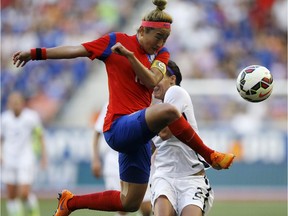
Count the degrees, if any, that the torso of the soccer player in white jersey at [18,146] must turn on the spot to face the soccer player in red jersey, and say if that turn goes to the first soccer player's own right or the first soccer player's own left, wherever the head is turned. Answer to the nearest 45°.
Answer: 0° — they already face them

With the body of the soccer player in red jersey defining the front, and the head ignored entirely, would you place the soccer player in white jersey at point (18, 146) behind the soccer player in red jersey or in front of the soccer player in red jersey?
behind

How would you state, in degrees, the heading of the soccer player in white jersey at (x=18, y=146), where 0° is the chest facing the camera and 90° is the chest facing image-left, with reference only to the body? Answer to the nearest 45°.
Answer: approximately 0°

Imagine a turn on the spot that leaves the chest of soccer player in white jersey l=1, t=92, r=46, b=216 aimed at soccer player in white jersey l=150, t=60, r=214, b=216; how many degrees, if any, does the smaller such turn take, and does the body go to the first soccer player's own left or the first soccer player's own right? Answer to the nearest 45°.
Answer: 0° — they already face them
